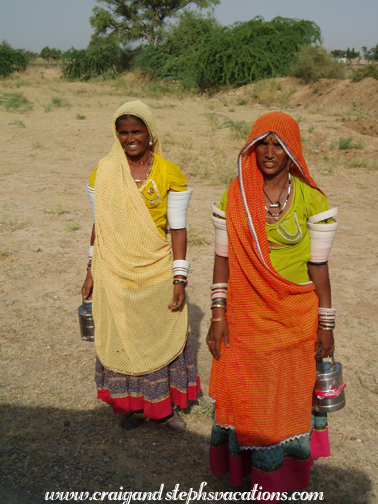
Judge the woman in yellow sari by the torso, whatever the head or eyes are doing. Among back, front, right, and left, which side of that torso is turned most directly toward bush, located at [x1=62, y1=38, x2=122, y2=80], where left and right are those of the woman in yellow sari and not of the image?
back

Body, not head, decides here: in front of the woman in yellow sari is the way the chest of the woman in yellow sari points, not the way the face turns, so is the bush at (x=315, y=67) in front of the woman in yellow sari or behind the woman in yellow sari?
behind

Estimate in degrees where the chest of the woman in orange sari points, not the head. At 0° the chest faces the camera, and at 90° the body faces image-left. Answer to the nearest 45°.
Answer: approximately 0°

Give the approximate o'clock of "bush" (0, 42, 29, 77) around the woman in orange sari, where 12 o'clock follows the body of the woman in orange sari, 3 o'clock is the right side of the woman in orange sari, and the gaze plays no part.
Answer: The bush is roughly at 5 o'clock from the woman in orange sari.

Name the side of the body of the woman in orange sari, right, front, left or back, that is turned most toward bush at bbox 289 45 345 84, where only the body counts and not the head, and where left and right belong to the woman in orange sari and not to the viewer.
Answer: back

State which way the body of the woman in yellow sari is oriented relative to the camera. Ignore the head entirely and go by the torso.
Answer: toward the camera

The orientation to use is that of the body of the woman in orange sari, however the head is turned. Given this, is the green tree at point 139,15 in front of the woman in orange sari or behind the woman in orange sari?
behind

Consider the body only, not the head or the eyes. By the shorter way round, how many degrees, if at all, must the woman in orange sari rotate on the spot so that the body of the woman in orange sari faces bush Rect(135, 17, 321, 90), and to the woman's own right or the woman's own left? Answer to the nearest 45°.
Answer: approximately 180°

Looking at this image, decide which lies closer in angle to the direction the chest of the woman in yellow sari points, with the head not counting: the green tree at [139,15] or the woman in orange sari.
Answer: the woman in orange sari

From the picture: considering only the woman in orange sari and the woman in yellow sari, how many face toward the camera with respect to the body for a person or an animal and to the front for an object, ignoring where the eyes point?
2

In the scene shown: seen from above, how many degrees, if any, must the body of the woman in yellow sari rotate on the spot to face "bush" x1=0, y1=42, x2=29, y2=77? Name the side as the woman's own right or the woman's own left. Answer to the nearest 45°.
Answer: approximately 180°
